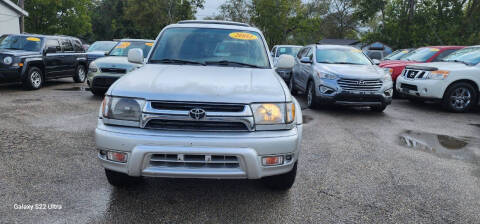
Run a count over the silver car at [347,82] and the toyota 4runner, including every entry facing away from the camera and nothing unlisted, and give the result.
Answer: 0

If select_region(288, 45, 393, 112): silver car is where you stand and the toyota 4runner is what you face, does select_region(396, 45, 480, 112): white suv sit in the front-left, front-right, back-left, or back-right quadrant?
back-left

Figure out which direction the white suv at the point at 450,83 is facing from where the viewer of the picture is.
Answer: facing the viewer and to the left of the viewer

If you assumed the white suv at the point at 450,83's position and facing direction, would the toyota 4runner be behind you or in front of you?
in front

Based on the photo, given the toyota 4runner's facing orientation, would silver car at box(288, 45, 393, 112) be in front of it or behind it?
behind

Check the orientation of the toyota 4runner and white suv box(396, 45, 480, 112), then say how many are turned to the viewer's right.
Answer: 0

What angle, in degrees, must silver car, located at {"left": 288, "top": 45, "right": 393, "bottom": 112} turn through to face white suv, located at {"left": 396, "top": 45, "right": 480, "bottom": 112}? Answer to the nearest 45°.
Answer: approximately 90° to its left

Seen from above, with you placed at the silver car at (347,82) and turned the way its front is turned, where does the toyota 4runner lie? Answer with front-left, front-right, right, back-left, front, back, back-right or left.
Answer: front-right

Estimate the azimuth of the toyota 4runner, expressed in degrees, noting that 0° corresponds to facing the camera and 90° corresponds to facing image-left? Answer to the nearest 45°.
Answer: approximately 0°

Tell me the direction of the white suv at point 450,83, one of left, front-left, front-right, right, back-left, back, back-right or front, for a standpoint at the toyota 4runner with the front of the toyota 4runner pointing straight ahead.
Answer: back-left
